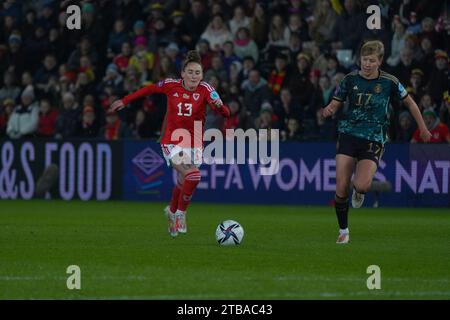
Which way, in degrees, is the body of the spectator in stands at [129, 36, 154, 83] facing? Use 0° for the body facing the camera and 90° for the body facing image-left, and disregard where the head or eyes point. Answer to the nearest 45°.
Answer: approximately 0°

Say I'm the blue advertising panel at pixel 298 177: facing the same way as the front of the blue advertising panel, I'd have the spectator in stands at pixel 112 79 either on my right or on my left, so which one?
on my right

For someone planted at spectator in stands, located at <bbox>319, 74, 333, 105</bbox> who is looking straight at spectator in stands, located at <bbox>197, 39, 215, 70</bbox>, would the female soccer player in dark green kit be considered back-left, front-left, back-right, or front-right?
back-left

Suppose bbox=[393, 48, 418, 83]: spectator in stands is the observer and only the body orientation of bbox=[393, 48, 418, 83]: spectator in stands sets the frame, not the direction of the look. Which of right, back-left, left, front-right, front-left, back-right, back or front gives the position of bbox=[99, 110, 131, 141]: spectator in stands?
right

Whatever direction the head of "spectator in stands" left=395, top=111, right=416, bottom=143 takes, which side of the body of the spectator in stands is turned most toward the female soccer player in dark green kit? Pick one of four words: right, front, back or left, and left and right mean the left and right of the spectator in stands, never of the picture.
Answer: front

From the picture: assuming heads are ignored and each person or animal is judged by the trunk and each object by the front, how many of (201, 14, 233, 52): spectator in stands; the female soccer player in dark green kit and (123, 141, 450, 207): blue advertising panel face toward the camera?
3

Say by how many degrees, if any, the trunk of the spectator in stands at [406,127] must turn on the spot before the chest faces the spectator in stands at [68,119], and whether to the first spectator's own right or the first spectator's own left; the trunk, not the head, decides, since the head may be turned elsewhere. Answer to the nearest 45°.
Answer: approximately 90° to the first spectator's own right

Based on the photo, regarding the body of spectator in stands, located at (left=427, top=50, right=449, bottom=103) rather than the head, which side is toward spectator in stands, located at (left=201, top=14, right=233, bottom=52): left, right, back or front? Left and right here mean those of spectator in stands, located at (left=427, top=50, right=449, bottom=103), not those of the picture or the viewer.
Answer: right

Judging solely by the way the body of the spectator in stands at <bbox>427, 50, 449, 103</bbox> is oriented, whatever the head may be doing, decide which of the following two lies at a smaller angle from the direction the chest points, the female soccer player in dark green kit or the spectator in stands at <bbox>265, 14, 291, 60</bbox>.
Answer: the female soccer player in dark green kit

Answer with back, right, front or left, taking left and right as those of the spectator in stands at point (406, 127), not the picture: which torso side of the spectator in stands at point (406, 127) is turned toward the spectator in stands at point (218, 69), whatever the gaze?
right

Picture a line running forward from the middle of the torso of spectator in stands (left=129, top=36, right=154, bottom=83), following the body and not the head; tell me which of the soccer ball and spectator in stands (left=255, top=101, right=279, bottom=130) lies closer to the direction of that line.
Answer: the soccer ball

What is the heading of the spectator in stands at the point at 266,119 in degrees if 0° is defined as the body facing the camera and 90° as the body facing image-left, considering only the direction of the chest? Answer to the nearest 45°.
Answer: approximately 0°
